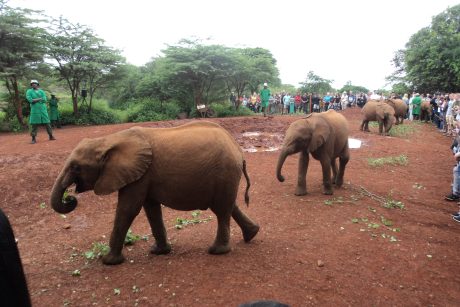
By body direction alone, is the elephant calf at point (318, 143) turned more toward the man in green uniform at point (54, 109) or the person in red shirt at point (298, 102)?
the man in green uniform

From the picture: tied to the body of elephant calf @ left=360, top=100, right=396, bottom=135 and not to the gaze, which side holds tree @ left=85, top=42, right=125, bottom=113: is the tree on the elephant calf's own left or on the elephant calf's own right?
on the elephant calf's own right

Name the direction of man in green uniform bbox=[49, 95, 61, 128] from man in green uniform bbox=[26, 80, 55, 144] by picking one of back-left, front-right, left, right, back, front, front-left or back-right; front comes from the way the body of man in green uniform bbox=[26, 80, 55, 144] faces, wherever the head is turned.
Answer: back-left

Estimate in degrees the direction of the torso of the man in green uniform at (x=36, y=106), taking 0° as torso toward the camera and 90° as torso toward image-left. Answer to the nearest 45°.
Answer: approximately 315°

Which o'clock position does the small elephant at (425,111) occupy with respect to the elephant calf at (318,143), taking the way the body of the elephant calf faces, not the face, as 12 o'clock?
The small elephant is roughly at 5 o'clock from the elephant calf.

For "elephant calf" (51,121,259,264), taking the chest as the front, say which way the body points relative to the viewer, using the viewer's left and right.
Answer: facing to the left of the viewer

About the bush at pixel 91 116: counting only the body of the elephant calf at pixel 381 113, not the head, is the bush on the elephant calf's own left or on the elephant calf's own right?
on the elephant calf's own right
